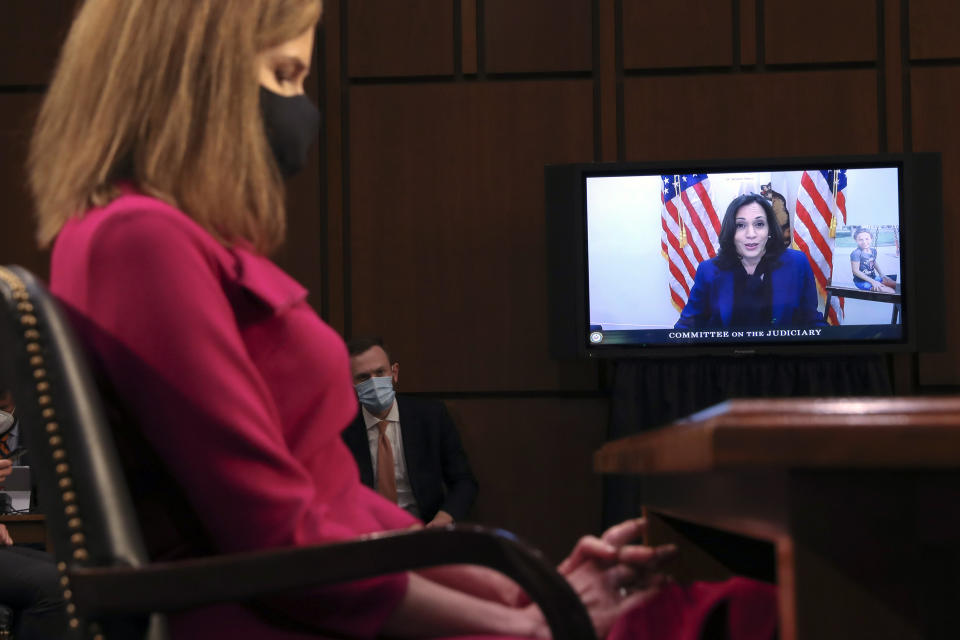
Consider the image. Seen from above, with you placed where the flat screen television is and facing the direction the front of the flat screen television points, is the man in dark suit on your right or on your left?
on your right

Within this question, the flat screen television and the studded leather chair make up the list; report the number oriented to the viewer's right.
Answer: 1

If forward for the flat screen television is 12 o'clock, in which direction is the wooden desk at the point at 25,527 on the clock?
The wooden desk is roughly at 2 o'clock from the flat screen television.

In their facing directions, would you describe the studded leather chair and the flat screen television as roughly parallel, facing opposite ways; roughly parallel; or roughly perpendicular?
roughly perpendicular

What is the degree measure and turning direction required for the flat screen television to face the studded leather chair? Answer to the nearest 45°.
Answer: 0° — it already faces it

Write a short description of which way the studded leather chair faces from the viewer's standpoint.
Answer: facing to the right of the viewer

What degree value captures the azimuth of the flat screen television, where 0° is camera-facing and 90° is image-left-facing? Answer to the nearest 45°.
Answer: approximately 0°
